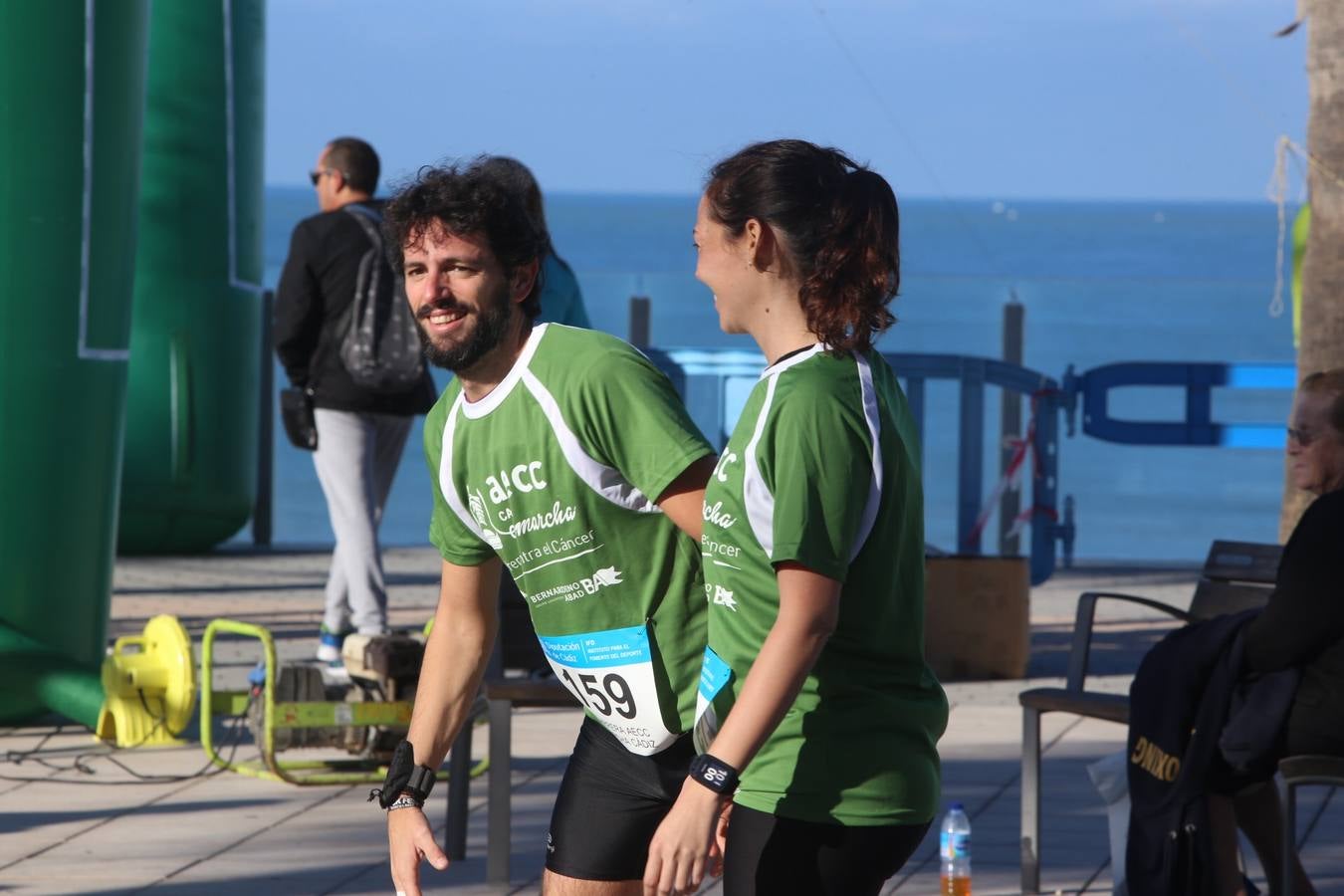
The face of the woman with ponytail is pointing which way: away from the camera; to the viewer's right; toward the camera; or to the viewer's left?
to the viewer's left

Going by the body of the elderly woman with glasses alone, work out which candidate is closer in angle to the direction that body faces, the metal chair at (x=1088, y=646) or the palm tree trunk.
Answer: the metal chair

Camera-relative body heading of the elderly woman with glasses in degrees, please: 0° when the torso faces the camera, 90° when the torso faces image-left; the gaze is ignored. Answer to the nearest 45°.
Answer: approximately 90°

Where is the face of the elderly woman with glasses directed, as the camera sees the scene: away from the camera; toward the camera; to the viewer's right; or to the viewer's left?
to the viewer's left

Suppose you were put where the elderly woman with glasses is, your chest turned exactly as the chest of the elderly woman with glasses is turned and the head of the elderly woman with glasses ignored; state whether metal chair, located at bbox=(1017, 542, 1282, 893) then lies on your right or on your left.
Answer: on your right

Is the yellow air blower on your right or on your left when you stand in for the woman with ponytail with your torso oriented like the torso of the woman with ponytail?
on your right

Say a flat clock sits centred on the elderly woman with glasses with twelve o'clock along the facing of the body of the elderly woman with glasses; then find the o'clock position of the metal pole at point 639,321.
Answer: The metal pole is roughly at 2 o'clock from the elderly woman with glasses.

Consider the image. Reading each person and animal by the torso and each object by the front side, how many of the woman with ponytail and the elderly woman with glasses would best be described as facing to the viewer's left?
2

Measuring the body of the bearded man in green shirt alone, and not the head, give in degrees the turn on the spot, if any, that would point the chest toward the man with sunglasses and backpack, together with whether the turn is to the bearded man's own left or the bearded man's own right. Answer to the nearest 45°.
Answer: approximately 135° to the bearded man's own right

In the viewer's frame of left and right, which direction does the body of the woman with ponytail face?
facing to the left of the viewer
